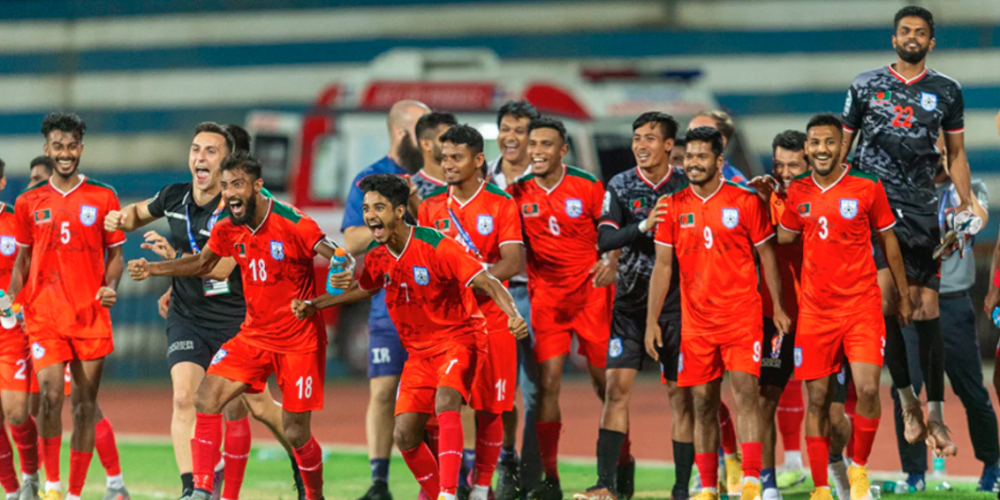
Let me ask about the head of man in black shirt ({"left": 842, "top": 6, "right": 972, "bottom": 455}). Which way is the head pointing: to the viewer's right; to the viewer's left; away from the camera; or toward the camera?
toward the camera

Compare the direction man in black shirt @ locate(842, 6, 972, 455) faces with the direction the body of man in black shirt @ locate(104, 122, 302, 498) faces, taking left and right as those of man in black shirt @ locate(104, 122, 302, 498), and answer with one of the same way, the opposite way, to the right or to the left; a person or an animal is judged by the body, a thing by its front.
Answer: the same way

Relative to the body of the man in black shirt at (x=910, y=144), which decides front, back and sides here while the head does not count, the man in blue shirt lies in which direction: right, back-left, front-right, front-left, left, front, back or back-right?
right

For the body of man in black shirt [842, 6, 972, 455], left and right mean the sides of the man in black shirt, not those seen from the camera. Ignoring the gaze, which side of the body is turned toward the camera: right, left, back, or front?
front

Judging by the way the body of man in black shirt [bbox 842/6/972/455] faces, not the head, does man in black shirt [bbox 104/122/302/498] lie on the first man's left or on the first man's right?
on the first man's right

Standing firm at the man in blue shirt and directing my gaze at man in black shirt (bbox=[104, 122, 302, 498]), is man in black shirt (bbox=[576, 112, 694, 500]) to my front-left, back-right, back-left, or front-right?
back-left

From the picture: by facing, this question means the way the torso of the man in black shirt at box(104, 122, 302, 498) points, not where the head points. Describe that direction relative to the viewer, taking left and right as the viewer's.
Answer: facing the viewer and to the left of the viewer

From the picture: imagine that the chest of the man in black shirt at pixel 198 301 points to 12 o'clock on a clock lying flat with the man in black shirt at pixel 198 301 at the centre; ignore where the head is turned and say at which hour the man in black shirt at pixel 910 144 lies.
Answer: the man in black shirt at pixel 910 144 is roughly at 8 o'clock from the man in black shirt at pixel 198 301.

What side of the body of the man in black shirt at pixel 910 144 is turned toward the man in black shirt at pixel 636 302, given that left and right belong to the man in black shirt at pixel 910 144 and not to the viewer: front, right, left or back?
right
